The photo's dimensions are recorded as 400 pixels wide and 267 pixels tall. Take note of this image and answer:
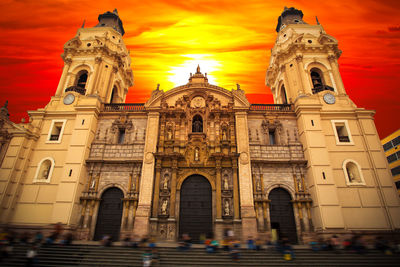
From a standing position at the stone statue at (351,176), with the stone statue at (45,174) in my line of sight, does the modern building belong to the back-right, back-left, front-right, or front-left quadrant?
back-right

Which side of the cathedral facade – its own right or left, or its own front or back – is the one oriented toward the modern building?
left

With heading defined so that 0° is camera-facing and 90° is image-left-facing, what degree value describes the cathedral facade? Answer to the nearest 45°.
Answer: approximately 0°
